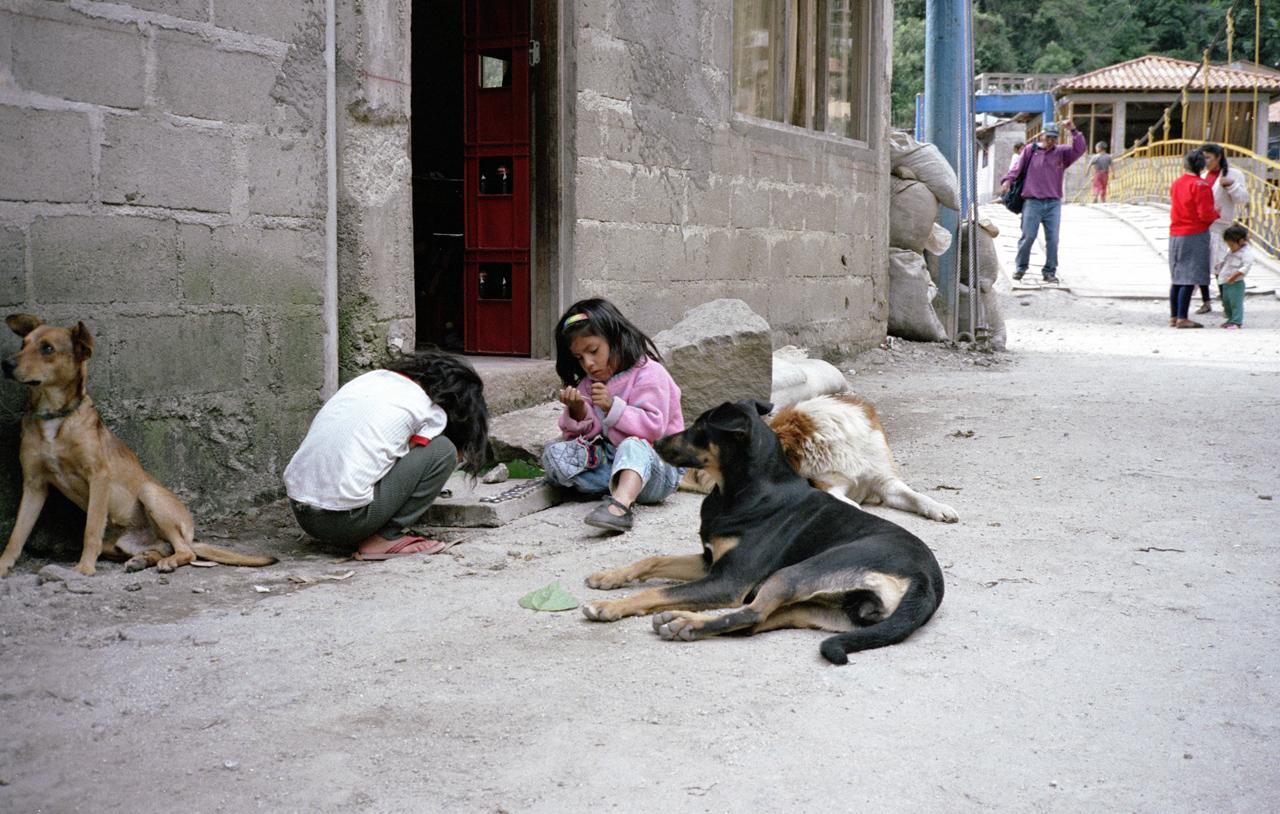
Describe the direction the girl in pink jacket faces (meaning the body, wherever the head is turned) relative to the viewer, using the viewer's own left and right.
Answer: facing the viewer and to the left of the viewer

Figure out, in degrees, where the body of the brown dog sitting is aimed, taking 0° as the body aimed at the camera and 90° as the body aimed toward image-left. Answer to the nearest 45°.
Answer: approximately 45°

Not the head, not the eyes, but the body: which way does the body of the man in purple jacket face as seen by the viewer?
toward the camera

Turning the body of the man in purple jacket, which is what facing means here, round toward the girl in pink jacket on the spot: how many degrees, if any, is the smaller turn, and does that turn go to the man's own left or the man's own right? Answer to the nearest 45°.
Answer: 0° — they already face them

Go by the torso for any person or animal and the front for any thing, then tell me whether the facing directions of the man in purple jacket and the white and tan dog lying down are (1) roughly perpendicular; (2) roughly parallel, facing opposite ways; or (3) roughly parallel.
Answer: roughly perpendicular

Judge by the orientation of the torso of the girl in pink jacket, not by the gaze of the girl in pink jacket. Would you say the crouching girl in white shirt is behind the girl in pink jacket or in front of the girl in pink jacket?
in front

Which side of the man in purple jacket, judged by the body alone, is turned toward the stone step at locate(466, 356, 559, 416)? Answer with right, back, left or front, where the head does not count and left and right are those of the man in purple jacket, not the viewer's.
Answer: front

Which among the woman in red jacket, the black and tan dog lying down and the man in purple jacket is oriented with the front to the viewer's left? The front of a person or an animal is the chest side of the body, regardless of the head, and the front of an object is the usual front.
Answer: the black and tan dog lying down

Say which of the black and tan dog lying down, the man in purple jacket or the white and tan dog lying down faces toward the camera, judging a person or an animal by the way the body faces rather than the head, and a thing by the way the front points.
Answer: the man in purple jacket

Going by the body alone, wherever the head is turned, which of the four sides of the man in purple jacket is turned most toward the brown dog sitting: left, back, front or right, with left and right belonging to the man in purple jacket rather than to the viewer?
front

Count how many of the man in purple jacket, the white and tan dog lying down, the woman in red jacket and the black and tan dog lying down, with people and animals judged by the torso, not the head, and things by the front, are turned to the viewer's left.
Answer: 2

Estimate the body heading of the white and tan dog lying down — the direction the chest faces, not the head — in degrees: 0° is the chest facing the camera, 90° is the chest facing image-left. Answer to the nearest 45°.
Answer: approximately 90°

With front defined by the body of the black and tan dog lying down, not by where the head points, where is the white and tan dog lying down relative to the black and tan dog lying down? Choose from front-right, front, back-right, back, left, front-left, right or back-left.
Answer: right
